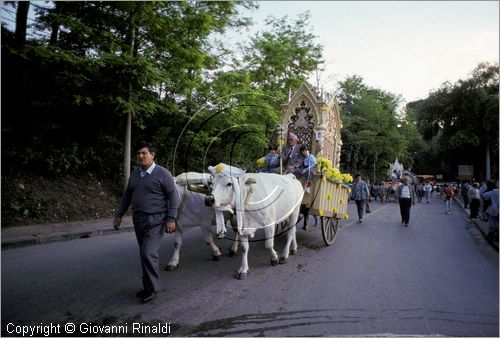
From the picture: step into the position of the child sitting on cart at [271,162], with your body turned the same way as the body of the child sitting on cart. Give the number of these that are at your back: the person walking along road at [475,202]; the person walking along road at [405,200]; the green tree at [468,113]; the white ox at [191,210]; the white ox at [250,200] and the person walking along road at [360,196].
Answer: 4

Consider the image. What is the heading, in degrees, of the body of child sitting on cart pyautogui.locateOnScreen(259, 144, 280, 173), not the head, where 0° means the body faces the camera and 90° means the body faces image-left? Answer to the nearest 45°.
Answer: approximately 45°

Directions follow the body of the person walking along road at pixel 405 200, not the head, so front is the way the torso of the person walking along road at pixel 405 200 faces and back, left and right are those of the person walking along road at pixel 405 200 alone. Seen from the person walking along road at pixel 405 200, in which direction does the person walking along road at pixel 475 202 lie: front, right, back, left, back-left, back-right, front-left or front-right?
back-left

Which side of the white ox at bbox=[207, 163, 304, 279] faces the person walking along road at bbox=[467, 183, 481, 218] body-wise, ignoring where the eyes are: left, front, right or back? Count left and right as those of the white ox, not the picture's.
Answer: back

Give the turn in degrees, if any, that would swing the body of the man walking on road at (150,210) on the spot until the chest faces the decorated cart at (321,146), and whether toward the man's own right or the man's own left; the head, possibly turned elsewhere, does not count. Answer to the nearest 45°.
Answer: approximately 180°

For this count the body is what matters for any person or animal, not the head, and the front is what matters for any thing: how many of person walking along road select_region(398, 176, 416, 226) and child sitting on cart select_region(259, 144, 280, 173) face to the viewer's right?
0

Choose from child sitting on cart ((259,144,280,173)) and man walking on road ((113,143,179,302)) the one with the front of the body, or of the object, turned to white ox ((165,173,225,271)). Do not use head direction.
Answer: the child sitting on cart

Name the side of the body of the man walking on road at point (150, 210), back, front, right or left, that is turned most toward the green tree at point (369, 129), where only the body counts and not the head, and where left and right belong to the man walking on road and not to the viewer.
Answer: back

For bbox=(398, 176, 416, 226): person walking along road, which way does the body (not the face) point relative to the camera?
toward the camera

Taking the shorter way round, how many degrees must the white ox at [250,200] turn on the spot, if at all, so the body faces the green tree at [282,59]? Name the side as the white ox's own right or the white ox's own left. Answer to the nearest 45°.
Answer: approximately 135° to the white ox's own right

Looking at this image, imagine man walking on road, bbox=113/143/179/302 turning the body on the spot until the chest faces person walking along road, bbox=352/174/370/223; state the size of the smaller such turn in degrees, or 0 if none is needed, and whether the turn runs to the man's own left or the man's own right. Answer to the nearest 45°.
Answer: approximately 180°

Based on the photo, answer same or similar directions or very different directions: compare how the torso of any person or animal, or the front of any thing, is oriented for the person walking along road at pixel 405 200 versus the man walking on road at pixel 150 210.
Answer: same or similar directions

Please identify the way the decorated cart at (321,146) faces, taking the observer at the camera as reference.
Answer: facing the viewer and to the left of the viewer

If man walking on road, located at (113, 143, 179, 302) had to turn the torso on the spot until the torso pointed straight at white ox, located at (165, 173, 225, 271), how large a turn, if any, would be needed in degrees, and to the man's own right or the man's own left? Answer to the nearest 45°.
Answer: approximately 180°

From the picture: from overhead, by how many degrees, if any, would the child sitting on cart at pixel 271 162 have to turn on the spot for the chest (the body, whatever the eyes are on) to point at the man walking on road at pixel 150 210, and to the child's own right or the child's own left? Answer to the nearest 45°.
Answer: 0° — they already face them

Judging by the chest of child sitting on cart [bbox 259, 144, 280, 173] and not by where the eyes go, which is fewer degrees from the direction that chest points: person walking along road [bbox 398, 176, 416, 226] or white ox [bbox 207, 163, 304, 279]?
the white ox

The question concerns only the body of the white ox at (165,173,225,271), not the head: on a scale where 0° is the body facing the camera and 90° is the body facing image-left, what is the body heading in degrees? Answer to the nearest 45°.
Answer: approximately 45°

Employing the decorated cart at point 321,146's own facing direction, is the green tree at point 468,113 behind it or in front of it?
behind

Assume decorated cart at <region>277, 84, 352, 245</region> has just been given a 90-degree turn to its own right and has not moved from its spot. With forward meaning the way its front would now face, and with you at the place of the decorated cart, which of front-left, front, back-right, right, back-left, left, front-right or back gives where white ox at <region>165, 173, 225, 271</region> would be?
left
